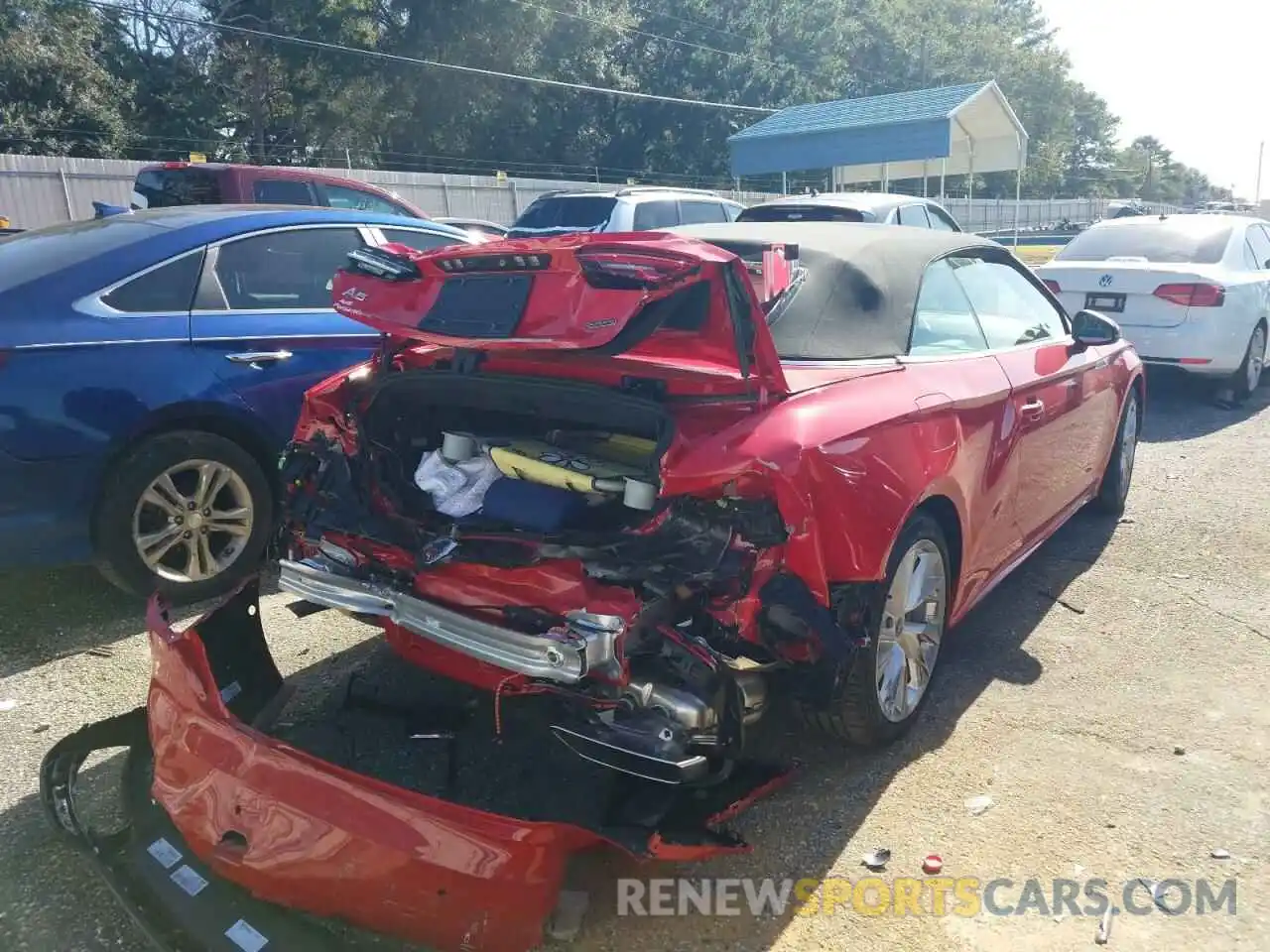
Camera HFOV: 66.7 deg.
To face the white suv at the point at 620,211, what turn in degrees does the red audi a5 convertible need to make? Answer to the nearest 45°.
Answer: approximately 45° to its left

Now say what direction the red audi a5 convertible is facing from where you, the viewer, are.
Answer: facing away from the viewer and to the right of the viewer

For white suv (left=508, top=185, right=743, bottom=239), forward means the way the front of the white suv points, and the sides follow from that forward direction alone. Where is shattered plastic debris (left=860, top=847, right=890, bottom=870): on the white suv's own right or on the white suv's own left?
on the white suv's own right

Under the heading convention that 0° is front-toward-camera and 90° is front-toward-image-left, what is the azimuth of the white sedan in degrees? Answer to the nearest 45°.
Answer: approximately 225°

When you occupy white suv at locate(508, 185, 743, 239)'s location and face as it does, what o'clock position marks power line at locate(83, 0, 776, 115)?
The power line is roughly at 10 o'clock from the white suv.

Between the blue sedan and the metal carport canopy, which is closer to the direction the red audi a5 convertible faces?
the metal carport canopy

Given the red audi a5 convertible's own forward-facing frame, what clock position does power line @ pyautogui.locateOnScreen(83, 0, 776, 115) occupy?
The power line is roughly at 10 o'clock from the red audi a5 convertible.

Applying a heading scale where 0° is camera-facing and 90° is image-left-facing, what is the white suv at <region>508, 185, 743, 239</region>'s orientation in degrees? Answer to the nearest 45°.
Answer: approximately 225°

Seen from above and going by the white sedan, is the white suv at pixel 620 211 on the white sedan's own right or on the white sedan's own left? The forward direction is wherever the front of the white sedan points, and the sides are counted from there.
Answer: on the white sedan's own left
